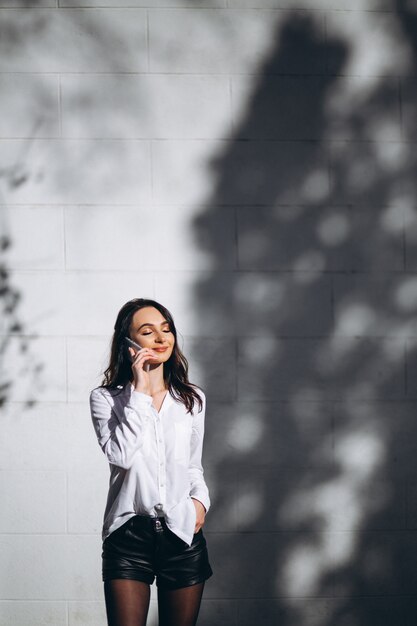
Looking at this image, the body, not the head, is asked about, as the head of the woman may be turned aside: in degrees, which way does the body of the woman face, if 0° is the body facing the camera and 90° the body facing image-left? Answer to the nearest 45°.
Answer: approximately 0°

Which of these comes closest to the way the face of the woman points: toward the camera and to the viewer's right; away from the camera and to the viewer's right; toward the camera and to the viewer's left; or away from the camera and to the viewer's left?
toward the camera and to the viewer's right
